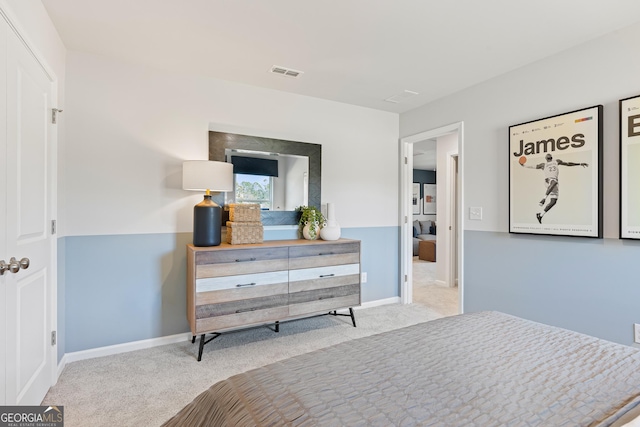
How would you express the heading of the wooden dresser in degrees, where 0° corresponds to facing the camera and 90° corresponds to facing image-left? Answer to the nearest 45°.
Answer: approximately 315°

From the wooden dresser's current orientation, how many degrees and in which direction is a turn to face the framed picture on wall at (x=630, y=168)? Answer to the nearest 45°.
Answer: approximately 45° to its left

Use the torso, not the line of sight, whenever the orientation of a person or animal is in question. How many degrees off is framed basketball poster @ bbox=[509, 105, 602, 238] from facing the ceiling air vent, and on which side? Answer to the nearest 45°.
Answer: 0° — it already faces it

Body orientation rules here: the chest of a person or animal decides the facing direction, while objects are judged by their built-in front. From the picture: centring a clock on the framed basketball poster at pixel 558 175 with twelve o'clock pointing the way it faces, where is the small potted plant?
The small potted plant is roughly at 1 o'clock from the framed basketball poster.

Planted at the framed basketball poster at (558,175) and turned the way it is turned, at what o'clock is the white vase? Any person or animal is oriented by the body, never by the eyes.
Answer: The white vase is roughly at 1 o'clock from the framed basketball poster.

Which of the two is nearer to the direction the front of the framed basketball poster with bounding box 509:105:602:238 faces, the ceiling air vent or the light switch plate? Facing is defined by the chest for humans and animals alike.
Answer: the ceiling air vent

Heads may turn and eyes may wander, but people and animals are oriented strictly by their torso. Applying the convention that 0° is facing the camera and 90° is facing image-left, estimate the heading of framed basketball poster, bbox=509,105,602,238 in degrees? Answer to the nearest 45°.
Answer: approximately 45°

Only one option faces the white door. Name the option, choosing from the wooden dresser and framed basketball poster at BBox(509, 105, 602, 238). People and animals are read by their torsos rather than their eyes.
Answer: the framed basketball poster

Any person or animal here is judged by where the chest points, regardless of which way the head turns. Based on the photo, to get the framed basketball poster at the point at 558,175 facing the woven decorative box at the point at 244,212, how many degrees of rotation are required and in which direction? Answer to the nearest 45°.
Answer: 0° — it already faces it
